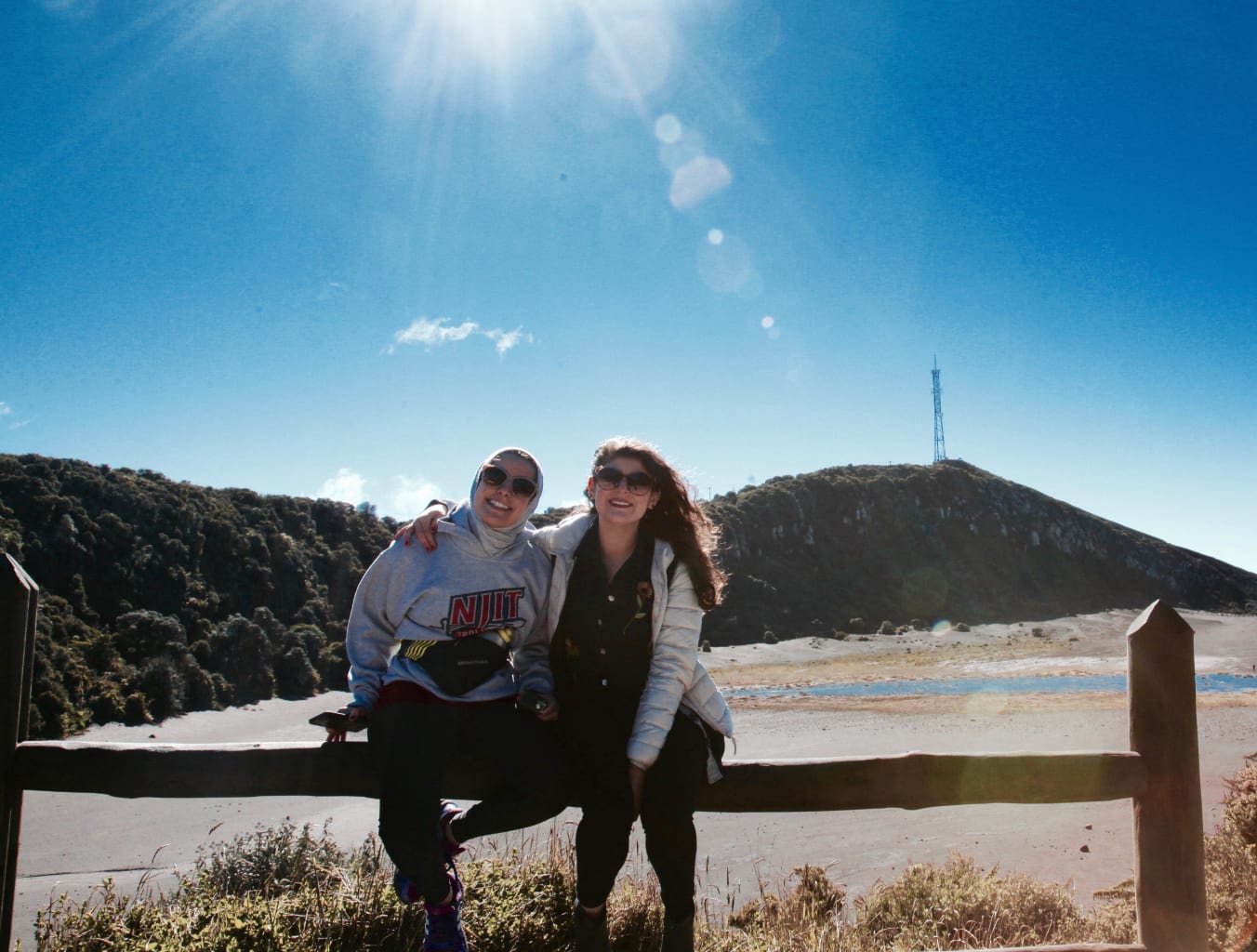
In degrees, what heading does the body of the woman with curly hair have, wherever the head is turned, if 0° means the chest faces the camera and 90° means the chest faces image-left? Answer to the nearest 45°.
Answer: approximately 0°
